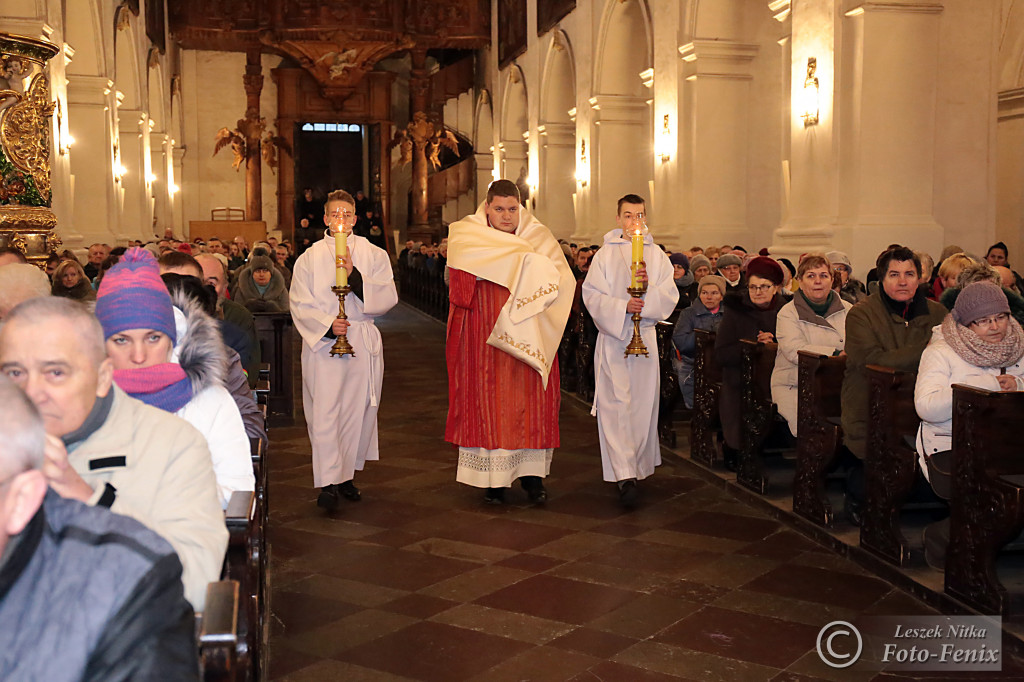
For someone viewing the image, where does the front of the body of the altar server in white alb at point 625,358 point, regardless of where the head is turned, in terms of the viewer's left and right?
facing the viewer

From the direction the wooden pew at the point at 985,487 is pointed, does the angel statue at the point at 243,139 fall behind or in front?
behind

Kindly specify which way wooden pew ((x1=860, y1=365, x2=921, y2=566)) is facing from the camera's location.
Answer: facing the viewer and to the right of the viewer

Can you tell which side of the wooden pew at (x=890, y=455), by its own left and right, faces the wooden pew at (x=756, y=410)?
back

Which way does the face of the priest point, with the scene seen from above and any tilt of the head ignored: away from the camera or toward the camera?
toward the camera

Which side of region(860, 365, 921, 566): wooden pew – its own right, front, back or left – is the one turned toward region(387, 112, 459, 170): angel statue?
back

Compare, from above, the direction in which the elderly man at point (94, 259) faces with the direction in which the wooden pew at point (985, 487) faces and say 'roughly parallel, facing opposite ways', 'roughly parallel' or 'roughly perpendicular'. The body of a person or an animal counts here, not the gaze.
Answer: roughly parallel

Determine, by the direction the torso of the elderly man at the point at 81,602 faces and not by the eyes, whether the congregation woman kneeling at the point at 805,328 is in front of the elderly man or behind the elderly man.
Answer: behind

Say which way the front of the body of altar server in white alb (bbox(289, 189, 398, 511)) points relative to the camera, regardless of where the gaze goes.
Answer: toward the camera

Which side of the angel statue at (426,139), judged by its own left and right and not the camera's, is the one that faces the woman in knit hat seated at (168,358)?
front

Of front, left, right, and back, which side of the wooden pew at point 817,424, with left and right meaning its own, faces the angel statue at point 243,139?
back

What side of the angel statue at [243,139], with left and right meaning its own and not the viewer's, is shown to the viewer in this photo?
front

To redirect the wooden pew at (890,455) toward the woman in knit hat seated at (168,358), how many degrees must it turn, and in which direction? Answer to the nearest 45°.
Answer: approximately 90° to its right

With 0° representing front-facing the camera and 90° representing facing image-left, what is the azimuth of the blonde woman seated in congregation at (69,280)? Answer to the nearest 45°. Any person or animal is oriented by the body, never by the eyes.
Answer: approximately 0°

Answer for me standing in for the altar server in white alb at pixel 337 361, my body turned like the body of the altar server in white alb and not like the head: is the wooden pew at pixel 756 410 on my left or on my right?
on my left

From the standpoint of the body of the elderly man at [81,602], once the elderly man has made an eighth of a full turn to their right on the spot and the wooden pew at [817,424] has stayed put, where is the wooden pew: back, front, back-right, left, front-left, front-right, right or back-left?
back-right
